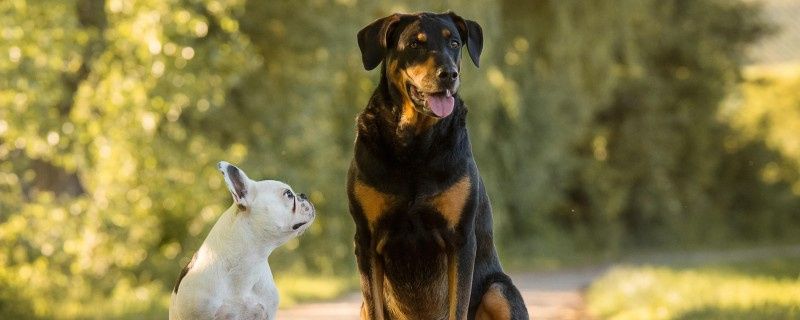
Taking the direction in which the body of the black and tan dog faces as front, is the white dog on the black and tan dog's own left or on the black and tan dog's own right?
on the black and tan dog's own right

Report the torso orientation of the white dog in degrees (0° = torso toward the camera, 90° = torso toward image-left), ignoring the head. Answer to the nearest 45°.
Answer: approximately 315°

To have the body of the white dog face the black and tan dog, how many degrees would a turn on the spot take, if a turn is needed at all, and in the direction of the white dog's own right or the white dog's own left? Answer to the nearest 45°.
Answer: approximately 45° to the white dog's own left
